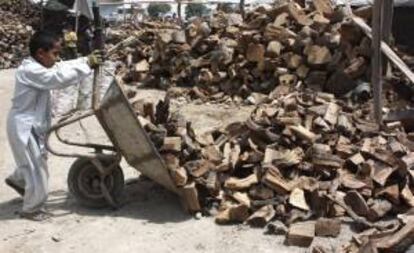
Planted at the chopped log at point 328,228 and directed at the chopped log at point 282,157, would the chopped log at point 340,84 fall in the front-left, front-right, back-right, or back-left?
front-right

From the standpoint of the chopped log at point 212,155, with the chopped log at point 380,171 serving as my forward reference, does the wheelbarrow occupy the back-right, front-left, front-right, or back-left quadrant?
back-right

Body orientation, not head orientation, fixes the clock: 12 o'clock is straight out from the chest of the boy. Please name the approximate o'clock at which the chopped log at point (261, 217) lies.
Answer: The chopped log is roughly at 1 o'clock from the boy.

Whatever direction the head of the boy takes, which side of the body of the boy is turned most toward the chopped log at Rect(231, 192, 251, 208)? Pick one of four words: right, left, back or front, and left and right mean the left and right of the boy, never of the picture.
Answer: front

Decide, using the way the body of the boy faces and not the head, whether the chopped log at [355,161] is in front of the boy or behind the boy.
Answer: in front

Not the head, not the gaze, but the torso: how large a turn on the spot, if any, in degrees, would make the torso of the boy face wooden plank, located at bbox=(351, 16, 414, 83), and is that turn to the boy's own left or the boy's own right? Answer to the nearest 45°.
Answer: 0° — they already face it

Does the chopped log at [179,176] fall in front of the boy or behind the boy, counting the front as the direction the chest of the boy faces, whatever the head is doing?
in front

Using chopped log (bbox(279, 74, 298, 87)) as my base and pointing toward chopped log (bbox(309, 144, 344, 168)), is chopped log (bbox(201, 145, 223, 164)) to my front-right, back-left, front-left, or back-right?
front-right

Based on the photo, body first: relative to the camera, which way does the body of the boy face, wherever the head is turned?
to the viewer's right

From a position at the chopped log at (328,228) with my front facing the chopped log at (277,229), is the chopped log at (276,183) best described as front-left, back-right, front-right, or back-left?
front-right

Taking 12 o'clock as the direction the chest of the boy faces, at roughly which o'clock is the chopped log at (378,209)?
The chopped log is roughly at 1 o'clock from the boy.

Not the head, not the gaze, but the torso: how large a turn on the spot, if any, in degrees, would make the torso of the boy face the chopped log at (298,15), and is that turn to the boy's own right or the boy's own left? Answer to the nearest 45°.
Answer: approximately 45° to the boy's own left

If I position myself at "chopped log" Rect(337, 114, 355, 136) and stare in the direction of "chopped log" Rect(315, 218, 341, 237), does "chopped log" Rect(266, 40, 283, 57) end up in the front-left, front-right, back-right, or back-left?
back-right

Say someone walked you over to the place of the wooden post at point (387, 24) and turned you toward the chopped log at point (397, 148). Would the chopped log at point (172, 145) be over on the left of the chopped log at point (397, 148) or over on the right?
right

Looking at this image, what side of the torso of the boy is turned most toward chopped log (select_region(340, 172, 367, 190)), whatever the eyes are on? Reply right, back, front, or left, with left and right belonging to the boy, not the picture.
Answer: front

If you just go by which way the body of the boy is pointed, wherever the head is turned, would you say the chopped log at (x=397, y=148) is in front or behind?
in front
